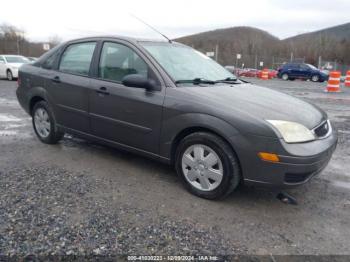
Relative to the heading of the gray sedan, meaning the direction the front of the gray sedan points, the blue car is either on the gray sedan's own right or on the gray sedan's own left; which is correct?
on the gray sedan's own left

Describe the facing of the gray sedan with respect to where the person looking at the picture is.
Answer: facing the viewer and to the right of the viewer
